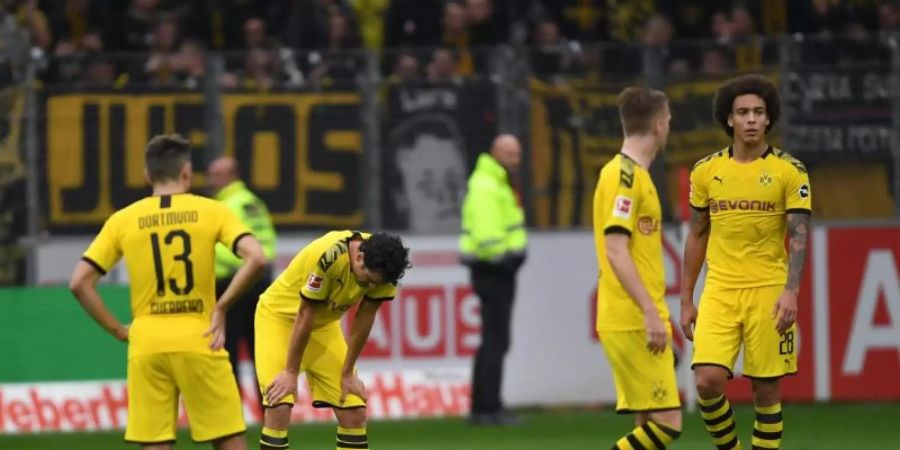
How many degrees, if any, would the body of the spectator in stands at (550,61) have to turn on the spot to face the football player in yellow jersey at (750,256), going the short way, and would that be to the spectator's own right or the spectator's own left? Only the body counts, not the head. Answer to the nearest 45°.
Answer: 0° — they already face them

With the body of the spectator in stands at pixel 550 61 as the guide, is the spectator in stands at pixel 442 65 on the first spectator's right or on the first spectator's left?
on the first spectator's right

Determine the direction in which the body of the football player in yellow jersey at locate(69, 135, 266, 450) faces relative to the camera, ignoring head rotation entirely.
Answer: away from the camera

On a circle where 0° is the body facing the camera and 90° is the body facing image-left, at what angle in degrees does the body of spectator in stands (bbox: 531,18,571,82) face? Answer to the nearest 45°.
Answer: approximately 0°

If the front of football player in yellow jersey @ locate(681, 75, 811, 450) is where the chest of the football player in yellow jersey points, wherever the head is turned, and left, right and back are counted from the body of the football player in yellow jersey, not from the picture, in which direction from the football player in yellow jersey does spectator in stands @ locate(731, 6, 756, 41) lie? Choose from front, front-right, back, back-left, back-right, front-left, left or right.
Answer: back
